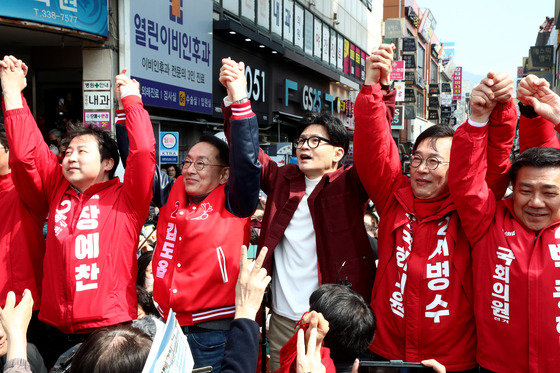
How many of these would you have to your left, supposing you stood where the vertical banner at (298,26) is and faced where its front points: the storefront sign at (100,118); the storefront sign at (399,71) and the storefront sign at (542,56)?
2

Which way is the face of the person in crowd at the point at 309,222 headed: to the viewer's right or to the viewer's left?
to the viewer's left

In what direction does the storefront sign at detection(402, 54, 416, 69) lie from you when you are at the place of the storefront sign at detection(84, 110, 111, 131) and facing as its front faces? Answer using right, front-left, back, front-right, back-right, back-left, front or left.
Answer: back-left

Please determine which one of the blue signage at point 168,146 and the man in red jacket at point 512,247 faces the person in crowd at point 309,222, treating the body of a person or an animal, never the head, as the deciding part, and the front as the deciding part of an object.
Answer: the blue signage

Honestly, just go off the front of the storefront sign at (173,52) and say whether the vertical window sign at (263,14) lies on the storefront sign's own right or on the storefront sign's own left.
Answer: on the storefront sign's own left

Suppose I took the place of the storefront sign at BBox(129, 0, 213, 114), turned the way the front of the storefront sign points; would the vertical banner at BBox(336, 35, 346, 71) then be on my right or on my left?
on my left

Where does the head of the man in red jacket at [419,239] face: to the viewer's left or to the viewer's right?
to the viewer's left

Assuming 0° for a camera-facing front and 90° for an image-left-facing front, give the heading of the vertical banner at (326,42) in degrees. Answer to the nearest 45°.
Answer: approximately 315°

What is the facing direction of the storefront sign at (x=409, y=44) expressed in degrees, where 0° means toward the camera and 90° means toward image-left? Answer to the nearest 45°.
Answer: approximately 0°

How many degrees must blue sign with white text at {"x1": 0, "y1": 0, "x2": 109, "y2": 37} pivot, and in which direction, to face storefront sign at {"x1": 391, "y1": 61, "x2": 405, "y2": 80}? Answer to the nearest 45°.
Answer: approximately 90° to its left

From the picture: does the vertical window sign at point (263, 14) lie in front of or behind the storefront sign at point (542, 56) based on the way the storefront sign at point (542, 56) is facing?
in front

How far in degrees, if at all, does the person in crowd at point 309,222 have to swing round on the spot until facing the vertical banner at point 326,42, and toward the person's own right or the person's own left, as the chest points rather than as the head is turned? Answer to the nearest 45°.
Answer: approximately 135° to the person's own right
